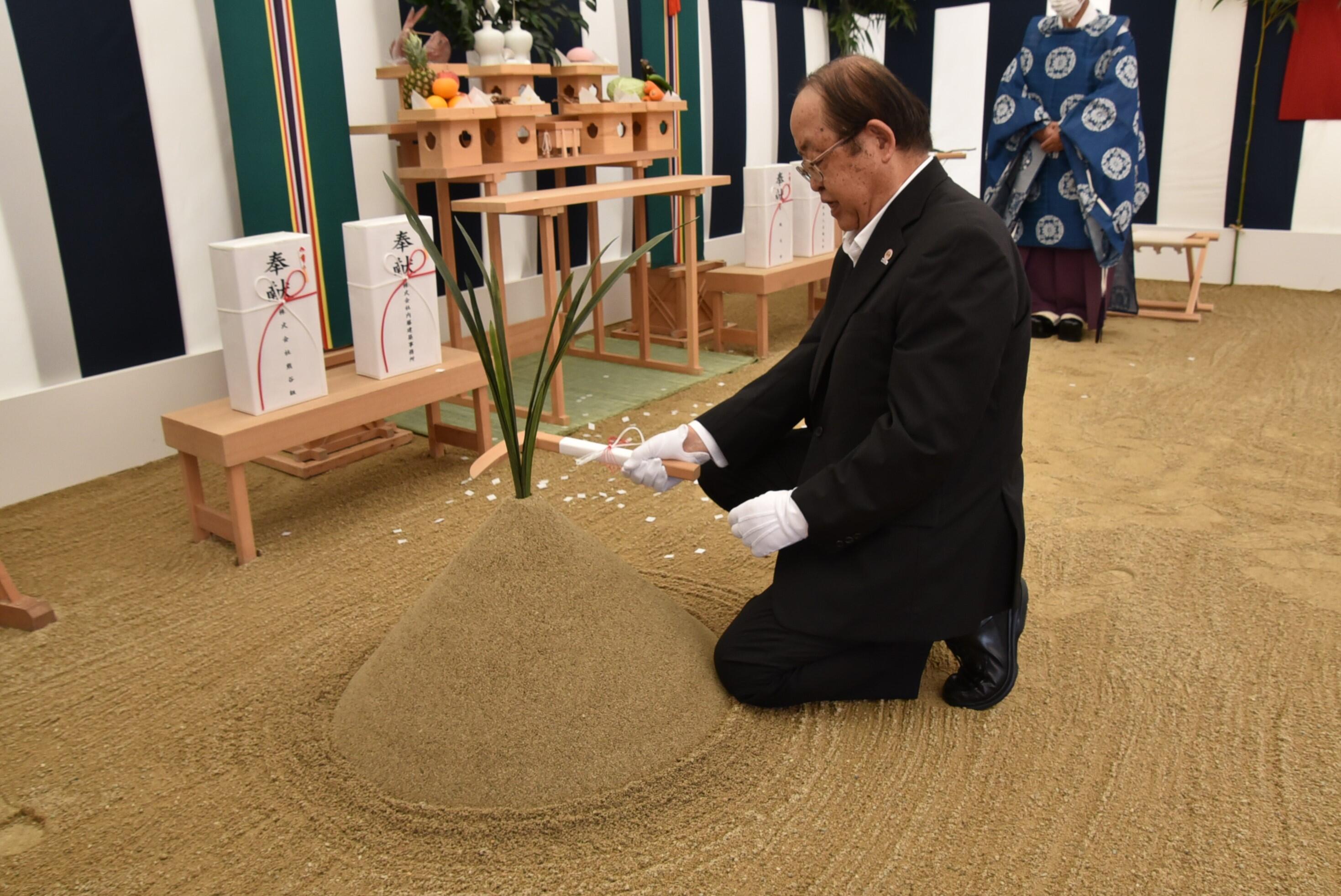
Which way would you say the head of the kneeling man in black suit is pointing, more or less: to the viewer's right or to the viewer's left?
to the viewer's left

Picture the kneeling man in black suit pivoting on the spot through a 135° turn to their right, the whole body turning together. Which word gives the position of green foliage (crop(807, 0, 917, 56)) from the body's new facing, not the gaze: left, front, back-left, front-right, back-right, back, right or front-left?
front-left

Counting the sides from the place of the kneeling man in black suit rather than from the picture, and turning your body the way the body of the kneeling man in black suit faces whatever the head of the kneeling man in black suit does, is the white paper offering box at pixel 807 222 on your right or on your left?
on your right

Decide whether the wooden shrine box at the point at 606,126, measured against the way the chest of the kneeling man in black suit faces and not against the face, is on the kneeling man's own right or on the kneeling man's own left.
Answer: on the kneeling man's own right

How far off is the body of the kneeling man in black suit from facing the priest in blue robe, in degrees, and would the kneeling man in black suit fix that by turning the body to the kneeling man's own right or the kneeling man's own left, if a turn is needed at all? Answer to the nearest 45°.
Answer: approximately 90° to the kneeling man's own right

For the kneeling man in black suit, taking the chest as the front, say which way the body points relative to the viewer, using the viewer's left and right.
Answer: facing to the left of the viewer

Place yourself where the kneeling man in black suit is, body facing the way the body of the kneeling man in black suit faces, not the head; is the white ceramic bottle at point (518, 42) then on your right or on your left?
on your right

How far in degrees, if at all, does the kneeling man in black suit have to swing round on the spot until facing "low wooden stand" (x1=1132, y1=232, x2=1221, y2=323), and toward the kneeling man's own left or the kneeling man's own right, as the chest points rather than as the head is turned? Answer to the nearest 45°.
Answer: approximately 135° to the kneeling man's own right

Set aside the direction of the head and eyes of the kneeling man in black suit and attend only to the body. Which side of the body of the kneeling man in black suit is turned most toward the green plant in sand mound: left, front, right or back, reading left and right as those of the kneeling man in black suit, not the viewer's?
front

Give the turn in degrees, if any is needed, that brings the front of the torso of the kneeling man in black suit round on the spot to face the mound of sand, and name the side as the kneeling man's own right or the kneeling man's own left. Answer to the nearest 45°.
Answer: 0° — they already face it

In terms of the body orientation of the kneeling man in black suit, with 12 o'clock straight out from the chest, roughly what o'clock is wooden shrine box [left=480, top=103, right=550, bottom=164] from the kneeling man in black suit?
The wooden shrine box is roughly at 2 o'clock from the kneeling man in black suit.
